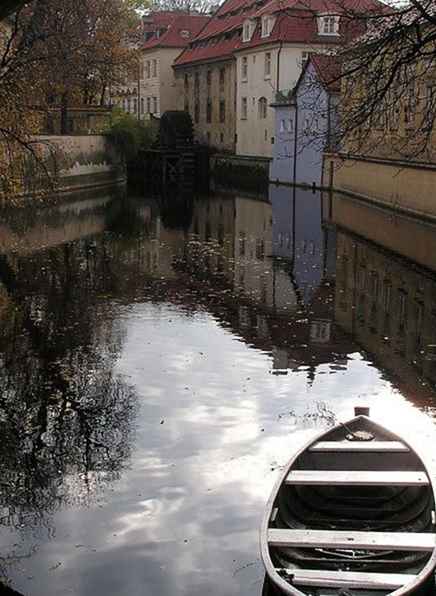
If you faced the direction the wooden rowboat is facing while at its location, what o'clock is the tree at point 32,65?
The tree is roughly at 11 o'clock from the wooden rowboat.

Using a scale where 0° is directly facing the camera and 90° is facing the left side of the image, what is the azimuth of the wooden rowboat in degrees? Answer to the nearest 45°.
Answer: approximately 180°
